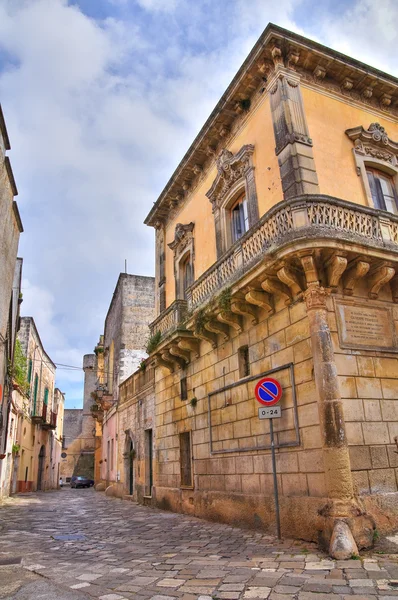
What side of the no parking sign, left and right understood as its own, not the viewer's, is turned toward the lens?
front
